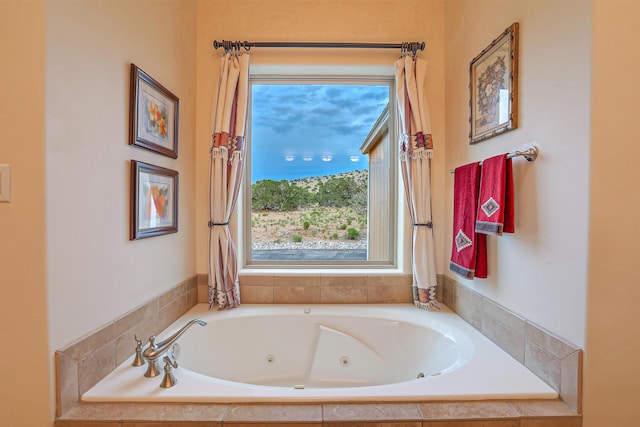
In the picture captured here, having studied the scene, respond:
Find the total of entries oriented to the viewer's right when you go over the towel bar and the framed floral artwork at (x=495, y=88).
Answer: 0

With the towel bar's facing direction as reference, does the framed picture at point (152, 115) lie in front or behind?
in front

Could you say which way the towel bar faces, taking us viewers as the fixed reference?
facing the viewer and to the left of the viewer

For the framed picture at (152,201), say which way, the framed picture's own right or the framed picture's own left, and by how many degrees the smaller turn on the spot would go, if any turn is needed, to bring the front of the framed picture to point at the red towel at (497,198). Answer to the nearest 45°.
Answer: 0° — it already faces it

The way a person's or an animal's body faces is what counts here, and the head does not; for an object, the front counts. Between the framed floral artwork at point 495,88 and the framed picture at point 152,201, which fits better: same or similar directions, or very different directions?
very different directions

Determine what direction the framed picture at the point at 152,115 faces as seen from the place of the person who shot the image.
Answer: facing the viewer and to the right of the viewer

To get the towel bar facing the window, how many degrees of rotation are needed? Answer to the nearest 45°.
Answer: approximately 45° to its right

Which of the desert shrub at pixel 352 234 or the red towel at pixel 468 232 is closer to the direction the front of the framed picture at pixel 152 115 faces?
the red towel

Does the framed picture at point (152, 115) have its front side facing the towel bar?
yes
